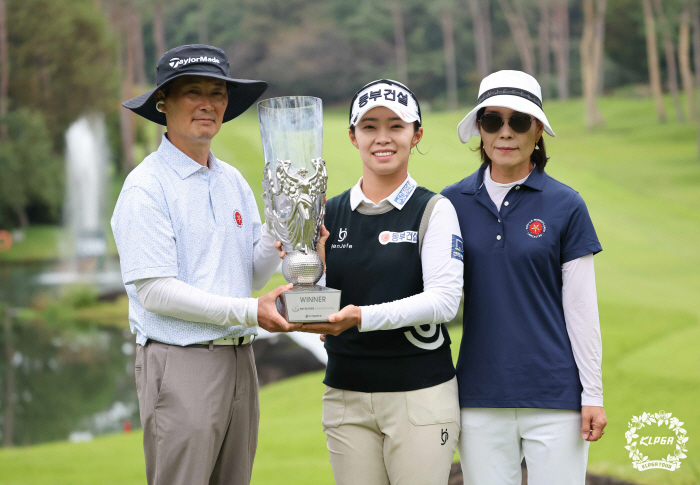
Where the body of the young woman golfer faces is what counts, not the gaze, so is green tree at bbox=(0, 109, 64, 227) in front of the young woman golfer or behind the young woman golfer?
behind

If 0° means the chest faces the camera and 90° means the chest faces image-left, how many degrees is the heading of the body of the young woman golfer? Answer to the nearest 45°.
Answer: approximately 0°

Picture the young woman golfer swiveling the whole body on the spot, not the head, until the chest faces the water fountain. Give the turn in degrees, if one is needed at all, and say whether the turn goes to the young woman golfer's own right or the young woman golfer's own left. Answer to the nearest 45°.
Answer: approximately 135° to the young woman golfer's own right

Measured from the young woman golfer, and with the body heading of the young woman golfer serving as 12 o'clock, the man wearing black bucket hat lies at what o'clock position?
The man wearing black bucket hat is roughly at 3 o'clock from the young woman golfer.

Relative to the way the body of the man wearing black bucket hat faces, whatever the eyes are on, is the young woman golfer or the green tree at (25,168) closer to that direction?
the young woman golfer

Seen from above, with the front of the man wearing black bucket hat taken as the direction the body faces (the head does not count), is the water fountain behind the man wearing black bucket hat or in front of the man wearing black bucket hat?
behind

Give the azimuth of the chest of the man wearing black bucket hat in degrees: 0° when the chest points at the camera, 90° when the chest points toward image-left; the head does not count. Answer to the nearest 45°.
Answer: approximately 315°
